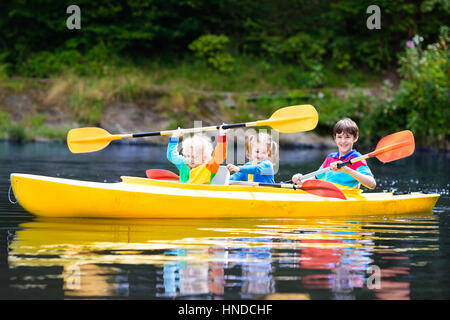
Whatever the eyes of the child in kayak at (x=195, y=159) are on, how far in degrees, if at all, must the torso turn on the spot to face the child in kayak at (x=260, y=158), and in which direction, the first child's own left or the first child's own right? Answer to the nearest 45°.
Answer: approximately 135° to the first child's own left

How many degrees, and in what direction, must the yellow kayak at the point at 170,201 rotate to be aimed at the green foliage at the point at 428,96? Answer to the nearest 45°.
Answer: approximately 135° to its right

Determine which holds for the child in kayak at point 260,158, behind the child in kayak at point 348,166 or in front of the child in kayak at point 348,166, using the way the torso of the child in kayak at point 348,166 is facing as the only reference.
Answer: in front

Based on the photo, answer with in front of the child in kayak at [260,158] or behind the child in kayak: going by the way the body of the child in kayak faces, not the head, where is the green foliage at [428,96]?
behind

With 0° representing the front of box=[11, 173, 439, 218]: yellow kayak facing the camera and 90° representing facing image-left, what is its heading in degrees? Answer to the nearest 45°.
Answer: approximately 90°

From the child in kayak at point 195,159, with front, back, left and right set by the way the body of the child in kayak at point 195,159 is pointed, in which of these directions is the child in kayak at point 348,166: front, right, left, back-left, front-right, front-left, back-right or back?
back-left

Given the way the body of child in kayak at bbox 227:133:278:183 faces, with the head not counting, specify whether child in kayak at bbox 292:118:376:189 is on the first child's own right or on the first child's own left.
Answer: on the first child's own left

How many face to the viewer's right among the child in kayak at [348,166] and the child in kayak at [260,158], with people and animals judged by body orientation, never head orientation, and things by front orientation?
0
